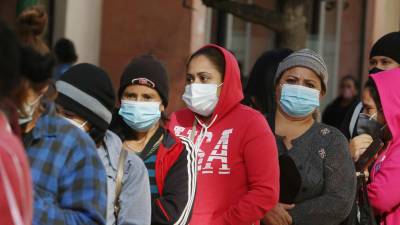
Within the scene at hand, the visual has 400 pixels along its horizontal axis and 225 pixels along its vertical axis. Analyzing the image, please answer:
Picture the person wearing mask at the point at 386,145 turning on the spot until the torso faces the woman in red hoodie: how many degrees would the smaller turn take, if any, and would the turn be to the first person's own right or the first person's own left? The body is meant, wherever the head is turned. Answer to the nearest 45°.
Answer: approximately 45° to the first person's own left

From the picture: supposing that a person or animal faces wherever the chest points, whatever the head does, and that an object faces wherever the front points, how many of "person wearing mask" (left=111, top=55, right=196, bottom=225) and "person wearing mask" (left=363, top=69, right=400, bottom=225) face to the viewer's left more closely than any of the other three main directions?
1

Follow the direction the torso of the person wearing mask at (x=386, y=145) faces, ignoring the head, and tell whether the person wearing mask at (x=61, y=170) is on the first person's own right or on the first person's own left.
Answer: on the first person's own left

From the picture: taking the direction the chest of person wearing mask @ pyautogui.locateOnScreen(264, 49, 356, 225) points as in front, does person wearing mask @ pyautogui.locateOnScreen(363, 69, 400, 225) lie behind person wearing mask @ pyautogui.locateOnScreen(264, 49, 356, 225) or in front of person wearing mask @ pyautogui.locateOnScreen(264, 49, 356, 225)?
behind

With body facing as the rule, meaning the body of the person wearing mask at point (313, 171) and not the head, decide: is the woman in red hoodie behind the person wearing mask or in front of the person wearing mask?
in front

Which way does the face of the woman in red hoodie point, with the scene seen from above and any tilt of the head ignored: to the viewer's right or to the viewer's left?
to the viewer's left

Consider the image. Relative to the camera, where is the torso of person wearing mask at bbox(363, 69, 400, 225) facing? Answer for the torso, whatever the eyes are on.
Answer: to the viewer's left

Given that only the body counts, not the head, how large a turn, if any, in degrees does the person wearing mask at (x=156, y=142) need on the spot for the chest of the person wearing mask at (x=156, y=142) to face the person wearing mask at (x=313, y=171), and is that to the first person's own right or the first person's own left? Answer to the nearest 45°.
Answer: approximately 90° to the first person's own left

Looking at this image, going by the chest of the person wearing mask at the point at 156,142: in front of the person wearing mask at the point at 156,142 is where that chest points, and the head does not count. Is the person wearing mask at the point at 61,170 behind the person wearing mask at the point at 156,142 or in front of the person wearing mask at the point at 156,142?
in front

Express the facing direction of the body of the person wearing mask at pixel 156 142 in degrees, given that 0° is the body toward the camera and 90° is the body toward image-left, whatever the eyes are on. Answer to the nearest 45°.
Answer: approximately 0°

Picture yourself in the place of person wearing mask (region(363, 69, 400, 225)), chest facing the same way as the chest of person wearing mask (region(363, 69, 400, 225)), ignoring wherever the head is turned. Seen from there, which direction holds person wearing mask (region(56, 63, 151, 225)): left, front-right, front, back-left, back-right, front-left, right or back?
front-left

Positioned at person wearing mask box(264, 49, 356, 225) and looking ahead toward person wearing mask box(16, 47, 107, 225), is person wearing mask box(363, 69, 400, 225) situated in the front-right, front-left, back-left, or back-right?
back-left
